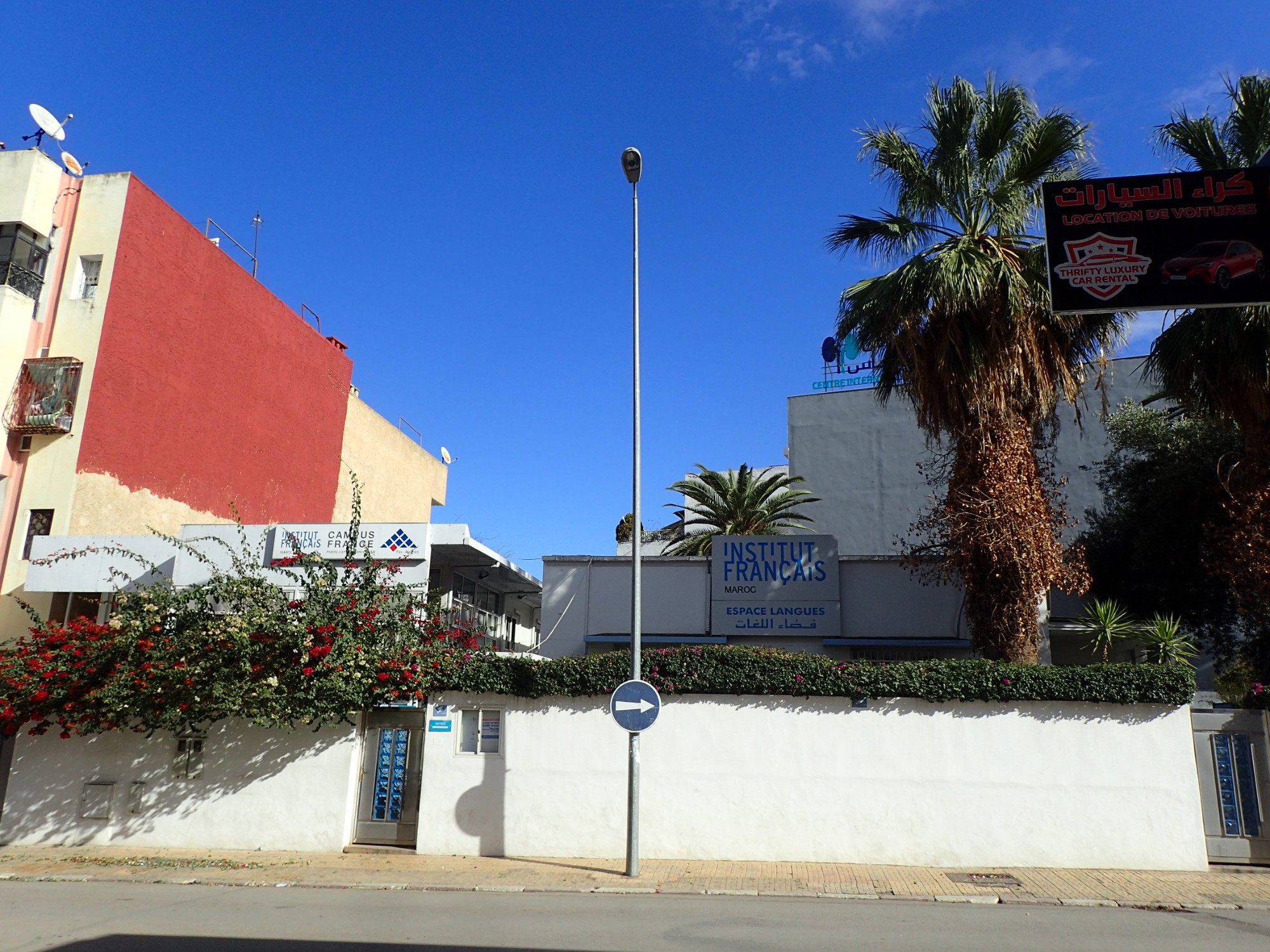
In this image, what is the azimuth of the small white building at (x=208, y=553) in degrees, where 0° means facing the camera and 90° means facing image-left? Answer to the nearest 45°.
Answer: approximately 0°

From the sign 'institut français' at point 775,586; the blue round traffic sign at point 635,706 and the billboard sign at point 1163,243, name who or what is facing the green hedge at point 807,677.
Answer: the sign 'institut français'

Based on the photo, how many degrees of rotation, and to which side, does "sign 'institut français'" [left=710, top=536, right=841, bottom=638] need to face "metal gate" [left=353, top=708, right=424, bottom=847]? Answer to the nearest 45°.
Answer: approximately 45° to its right

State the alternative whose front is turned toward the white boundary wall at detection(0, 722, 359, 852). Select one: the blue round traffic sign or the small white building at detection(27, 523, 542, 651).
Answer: the small white building

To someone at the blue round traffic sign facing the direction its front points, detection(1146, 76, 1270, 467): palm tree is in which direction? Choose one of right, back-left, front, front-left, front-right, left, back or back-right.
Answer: left

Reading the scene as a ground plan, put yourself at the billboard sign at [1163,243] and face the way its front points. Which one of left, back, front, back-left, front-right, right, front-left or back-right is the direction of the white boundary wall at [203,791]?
right

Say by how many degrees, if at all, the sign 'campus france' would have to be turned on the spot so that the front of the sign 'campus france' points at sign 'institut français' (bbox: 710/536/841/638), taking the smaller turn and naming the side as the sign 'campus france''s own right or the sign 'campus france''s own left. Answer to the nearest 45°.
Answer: approximately 90° to the sign 'campus france''s own left

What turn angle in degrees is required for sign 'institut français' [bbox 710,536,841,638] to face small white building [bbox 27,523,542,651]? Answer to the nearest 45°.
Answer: approximately 90° to its right

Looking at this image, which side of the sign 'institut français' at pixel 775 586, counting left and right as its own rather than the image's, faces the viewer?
front

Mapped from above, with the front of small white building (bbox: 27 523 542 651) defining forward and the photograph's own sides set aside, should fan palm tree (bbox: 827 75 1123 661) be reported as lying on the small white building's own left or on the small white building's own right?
on the small white building's own left

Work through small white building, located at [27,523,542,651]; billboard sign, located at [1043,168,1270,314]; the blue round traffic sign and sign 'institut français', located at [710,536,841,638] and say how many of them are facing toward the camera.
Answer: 4

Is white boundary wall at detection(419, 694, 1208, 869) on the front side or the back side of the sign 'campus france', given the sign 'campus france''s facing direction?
on the front side

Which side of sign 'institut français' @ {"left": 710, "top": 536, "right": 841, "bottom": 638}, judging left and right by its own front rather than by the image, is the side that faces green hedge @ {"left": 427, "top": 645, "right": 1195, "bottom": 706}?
front

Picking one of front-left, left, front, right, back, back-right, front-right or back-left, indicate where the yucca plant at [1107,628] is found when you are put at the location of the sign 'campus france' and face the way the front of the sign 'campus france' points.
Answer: front-left

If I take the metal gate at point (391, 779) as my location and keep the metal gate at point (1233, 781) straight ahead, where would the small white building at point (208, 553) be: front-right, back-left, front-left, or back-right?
back-left

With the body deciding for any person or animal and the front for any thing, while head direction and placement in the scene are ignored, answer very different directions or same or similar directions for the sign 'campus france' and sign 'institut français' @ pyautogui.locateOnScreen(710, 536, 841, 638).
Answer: same or similar directions

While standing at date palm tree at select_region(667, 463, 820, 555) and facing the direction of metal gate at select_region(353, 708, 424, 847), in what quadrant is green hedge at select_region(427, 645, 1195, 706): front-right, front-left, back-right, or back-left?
front-left

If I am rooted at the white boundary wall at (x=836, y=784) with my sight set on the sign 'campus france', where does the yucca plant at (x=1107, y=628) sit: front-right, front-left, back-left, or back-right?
back-right

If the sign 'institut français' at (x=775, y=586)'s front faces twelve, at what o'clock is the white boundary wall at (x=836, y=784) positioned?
The white boundary wall is roughly at 12 o'clock from the sign 'institut français'.

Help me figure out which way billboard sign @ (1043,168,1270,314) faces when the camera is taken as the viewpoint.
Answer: facing the viewer
